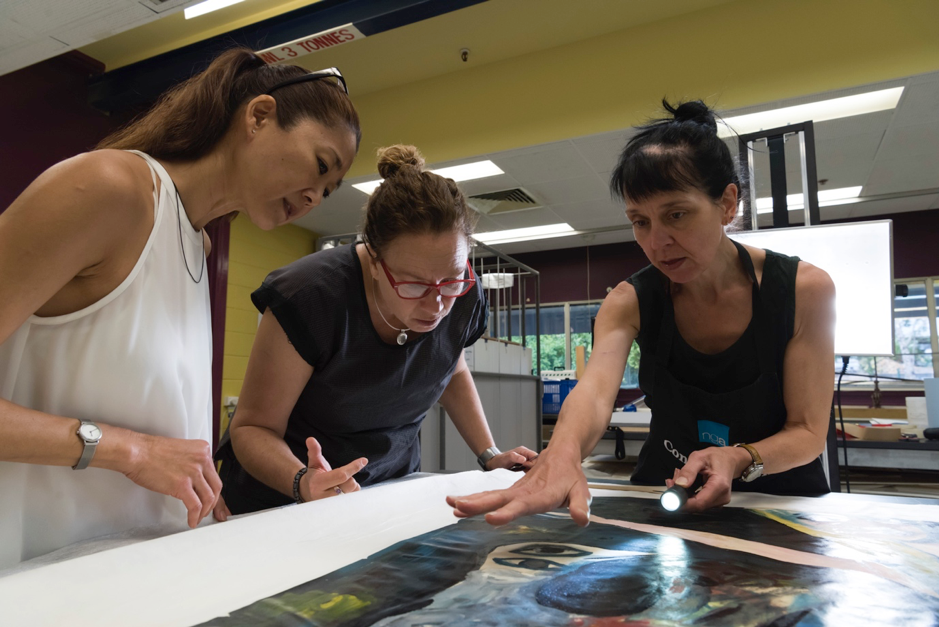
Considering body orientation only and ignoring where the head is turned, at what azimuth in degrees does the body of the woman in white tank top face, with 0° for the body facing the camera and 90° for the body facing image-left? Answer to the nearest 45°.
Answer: approximately 270°

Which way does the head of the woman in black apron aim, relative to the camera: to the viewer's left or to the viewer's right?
to the viewer's left

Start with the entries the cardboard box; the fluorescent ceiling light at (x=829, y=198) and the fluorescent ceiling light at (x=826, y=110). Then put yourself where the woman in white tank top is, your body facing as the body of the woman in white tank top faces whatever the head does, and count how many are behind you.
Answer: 0

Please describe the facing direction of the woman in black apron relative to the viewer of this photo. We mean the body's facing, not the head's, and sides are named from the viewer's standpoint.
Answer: facing the viewer and to the left of the viewer

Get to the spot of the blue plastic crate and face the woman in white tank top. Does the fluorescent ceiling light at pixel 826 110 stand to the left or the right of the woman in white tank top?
left

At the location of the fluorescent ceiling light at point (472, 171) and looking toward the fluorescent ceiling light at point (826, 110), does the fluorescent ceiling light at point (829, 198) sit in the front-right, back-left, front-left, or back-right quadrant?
front-left

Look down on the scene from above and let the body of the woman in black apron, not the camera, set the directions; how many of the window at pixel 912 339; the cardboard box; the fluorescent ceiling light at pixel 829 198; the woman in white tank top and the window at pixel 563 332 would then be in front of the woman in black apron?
1

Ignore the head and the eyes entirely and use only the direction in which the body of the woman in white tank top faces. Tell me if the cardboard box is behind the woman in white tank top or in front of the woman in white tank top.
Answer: in front

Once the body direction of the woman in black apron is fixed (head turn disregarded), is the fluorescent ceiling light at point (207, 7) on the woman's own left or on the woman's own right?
on the woman's own right

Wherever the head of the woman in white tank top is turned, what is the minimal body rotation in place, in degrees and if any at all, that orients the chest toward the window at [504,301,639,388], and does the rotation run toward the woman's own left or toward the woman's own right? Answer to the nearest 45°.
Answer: approximately 45° to the woman's own left

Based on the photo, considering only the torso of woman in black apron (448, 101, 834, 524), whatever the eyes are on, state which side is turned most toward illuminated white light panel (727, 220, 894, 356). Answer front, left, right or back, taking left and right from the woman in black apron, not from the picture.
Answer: back

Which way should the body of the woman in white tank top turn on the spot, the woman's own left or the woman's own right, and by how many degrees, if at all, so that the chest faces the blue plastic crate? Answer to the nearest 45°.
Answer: approximately 45° to the woman's own left

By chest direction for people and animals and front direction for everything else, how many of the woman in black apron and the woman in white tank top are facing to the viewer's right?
1

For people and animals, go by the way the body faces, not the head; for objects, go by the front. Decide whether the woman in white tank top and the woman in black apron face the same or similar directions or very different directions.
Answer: very different directions

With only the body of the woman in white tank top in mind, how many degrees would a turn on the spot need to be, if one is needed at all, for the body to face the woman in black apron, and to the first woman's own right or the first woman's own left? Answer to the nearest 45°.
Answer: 0° — they already face them
